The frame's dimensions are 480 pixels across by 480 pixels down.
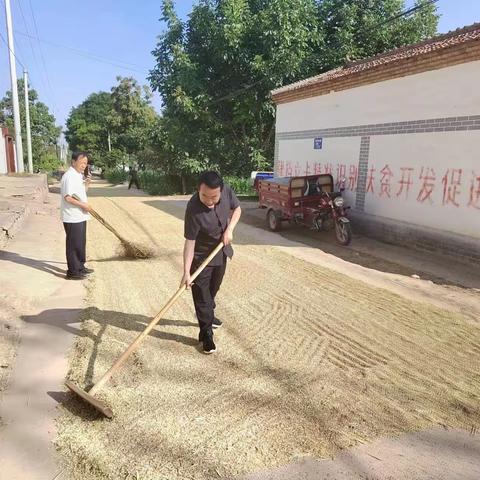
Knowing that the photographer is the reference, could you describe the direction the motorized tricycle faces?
facing the viewer and to the right of the viewer

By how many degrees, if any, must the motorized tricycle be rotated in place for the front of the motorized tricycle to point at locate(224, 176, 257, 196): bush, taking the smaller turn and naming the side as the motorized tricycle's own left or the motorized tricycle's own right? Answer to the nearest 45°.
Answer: approximately 135° to the motorized tricycle's own left

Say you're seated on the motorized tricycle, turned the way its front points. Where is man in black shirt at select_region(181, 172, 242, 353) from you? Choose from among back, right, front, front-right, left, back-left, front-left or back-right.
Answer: front-right

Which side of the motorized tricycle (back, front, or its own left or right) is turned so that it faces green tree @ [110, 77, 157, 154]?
back

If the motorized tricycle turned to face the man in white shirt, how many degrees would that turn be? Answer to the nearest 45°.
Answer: approximately 90° to its right

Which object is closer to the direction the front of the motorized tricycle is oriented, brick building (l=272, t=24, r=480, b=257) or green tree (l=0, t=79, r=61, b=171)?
the brick building

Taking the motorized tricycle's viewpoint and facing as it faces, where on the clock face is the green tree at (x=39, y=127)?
The green tree is roughly at 6 o'clock from the motorized tricycle.

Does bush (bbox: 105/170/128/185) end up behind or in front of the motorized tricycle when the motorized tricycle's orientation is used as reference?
behind

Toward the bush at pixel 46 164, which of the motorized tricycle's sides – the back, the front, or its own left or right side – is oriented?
back
